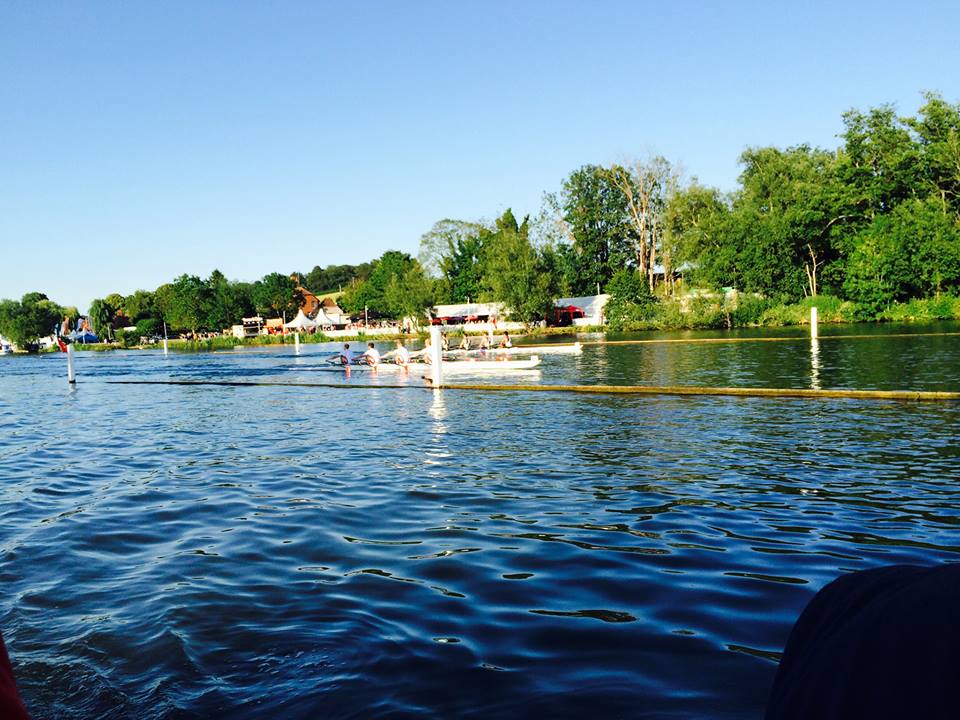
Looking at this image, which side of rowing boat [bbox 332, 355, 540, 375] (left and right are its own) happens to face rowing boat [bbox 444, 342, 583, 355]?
left

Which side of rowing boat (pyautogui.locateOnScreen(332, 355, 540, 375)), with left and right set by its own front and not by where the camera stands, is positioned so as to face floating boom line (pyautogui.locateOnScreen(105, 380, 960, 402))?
right
